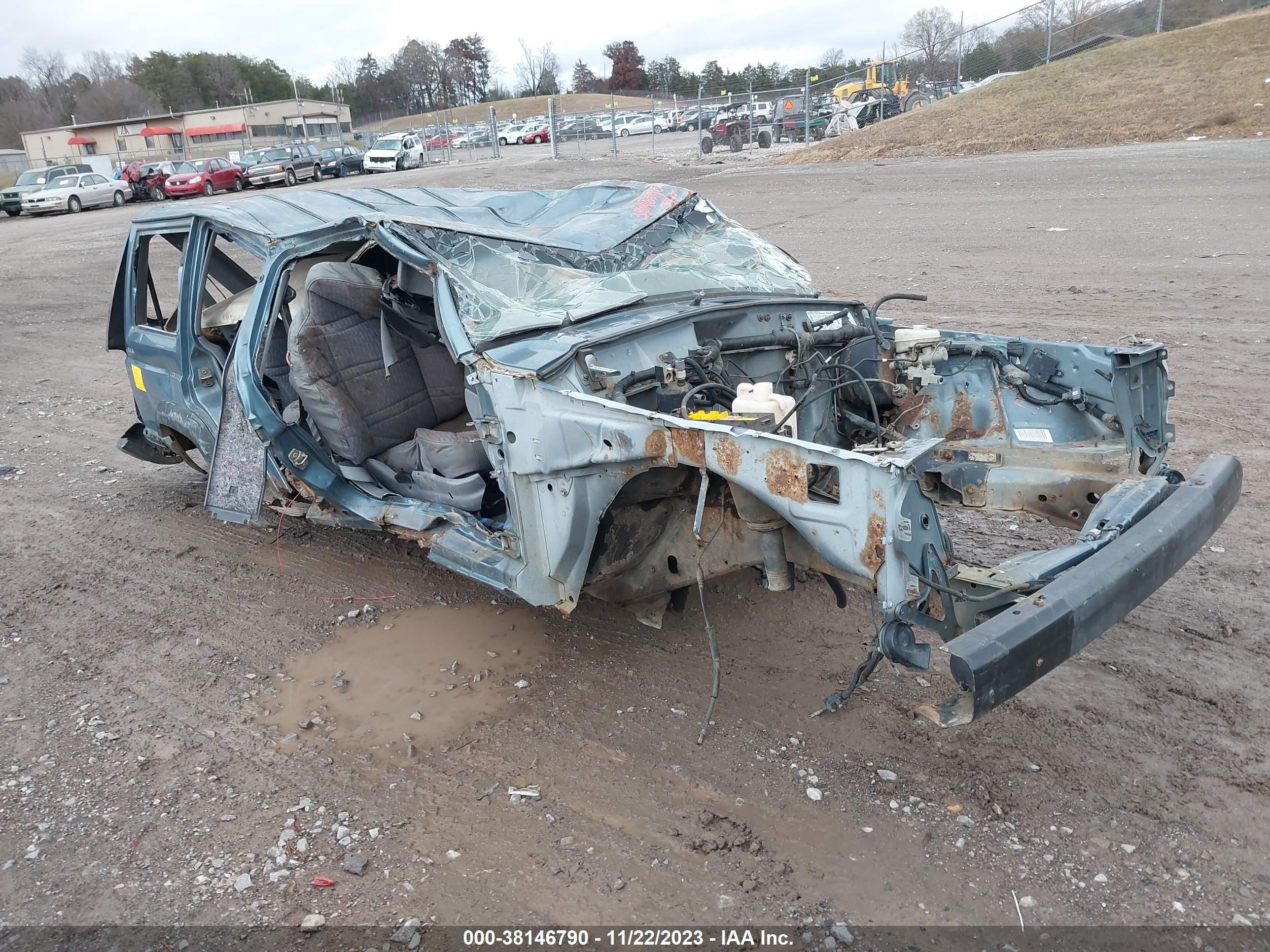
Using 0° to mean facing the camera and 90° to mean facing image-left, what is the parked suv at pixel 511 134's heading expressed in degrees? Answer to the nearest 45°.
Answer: approximately 45°

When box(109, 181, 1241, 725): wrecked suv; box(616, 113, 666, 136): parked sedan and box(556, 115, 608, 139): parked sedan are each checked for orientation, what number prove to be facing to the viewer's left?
2

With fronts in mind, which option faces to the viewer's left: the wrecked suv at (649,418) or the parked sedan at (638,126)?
the parked sedan

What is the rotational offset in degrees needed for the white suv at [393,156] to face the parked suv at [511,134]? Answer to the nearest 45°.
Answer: approximately 180°

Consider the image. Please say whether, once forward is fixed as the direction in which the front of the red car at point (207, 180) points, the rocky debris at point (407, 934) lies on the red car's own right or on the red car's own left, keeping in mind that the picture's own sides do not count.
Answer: on the red car's own left

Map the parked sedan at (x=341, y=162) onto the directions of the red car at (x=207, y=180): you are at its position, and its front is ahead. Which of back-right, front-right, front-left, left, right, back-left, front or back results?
back

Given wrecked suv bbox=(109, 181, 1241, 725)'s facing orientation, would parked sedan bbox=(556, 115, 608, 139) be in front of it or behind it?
behind

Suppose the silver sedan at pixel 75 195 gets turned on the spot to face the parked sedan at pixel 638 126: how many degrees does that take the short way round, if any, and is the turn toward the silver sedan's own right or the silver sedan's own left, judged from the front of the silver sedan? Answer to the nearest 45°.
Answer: approximately 135° to the silver sedan's own left

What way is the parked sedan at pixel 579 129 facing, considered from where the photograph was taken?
facing to the left of the viewer

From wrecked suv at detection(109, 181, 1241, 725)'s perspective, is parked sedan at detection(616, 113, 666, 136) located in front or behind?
behind

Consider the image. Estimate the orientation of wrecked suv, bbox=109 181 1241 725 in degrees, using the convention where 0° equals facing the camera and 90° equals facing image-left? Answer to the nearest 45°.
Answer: approximately 315°

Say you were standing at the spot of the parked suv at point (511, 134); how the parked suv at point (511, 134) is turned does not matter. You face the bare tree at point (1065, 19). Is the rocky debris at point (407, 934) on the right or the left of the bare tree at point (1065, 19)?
right

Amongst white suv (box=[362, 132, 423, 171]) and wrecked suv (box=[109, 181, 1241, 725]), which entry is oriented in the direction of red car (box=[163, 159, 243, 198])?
the white suv
